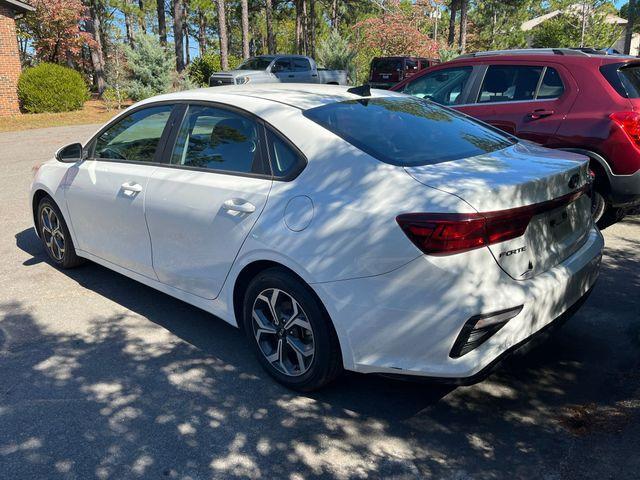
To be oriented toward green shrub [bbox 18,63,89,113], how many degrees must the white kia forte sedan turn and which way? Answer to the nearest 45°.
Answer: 0° — it already faces it

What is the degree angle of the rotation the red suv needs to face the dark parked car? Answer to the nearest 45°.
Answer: approximately 45° to its right

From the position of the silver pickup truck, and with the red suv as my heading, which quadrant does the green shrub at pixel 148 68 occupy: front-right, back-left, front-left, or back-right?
back-right

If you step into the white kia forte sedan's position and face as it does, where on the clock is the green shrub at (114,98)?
The green shrub is roughly at 1 o'clock from the white kia forte sedan.

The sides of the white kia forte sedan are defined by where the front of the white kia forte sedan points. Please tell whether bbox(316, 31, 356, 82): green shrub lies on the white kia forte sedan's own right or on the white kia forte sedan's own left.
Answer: on the white kia forte sedan's own right

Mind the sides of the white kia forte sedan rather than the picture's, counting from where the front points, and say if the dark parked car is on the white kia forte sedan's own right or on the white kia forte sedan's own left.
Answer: on the white kia forte sedan's own right

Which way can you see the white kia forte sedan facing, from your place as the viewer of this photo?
facing away from the viewer and to the left of the viewer

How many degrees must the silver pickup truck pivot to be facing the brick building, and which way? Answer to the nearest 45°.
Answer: approximately 45° to its right

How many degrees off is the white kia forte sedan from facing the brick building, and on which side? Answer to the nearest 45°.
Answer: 0° — it already faces it

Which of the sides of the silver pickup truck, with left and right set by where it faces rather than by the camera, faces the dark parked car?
back

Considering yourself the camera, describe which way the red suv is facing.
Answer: facing away from the viewer and to the left of the viewer

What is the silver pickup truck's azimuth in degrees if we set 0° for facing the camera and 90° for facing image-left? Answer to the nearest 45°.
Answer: approximately 45°
